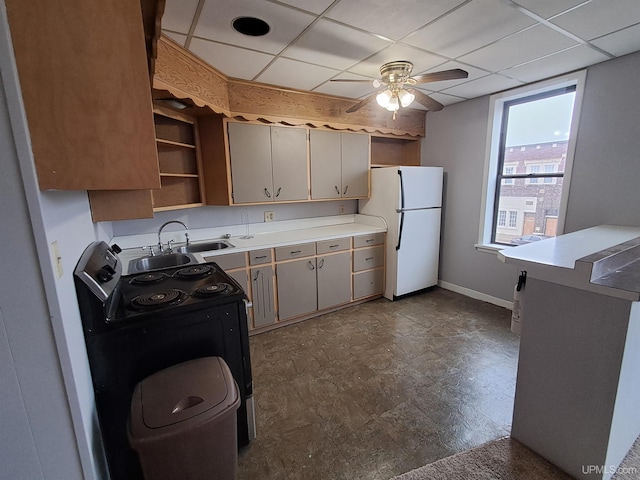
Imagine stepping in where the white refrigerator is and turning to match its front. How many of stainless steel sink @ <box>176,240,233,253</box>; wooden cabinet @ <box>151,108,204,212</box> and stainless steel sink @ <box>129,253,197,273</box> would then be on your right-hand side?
3

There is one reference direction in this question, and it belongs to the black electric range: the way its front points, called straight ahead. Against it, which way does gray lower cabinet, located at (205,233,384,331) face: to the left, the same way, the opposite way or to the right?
to the right

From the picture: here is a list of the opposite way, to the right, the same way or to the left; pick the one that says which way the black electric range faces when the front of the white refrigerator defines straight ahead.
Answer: to the left

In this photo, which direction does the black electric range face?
to the viewer's right

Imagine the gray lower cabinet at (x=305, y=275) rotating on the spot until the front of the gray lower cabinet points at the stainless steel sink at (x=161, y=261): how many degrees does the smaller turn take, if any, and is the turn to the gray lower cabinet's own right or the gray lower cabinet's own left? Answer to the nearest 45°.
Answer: approximately 135° to the gray lower cabinet's own right

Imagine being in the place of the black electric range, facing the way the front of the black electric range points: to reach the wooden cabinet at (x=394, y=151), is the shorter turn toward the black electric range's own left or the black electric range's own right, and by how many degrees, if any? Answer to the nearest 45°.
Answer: approximately 45° to the black electric range's own left

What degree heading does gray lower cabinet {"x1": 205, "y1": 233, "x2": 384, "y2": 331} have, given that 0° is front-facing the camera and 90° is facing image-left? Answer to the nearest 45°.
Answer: approximately 315°

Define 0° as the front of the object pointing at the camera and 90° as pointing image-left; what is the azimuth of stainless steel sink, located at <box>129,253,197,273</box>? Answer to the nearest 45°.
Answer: approximately 315°
